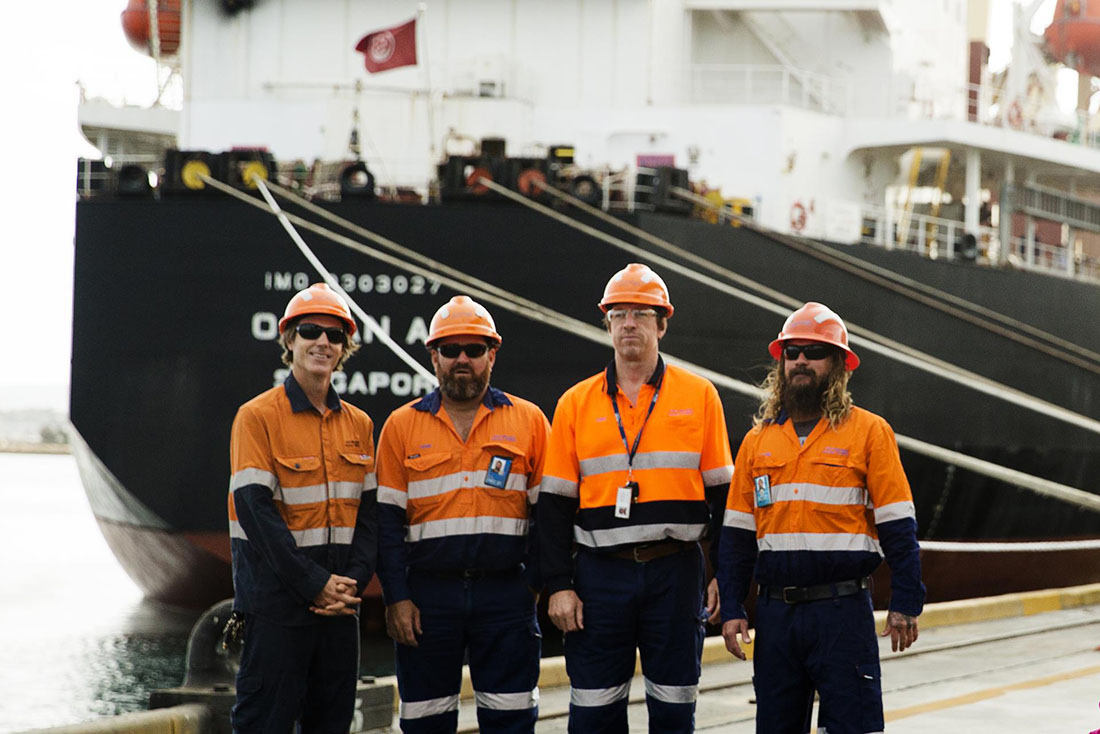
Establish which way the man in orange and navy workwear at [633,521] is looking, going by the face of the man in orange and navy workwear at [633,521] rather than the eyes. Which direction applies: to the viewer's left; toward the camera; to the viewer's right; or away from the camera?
toward the camera

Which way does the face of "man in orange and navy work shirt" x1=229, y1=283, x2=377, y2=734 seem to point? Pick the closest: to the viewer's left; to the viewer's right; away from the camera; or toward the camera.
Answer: toward the camera

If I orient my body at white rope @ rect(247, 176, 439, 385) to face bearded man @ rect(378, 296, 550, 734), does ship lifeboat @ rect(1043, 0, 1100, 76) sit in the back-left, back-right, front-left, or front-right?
back-left

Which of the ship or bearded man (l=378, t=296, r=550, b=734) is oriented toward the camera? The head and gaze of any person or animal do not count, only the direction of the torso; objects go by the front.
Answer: the bearded man

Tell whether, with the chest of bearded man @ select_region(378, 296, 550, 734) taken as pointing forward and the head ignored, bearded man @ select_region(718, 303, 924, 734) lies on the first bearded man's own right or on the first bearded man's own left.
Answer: on the first bearded man's own left

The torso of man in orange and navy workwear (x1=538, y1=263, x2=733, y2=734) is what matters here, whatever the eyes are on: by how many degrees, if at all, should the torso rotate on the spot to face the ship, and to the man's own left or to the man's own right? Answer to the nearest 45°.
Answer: approximately 180°

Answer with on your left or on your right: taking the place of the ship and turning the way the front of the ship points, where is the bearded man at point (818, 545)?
on your right

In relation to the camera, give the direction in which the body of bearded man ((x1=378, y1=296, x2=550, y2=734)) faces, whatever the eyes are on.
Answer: toward the camera

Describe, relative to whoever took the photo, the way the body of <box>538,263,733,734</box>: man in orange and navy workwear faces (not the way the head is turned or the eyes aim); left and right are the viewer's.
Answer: facing the viewer

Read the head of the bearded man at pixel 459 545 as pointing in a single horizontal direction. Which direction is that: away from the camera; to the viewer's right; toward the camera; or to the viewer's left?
toward the camera

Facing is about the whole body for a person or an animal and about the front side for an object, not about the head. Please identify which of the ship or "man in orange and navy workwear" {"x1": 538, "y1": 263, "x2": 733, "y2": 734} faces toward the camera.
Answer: the man in orange and navy workwear

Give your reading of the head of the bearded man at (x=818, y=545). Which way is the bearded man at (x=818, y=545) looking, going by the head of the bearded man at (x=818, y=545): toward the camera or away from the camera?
toward the camera

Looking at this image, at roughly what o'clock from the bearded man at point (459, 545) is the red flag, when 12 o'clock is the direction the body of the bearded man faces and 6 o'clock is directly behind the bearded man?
The red flag is roughly at 6 o'clock from the bearded man.

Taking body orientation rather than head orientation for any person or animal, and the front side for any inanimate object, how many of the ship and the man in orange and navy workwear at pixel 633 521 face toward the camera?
1
